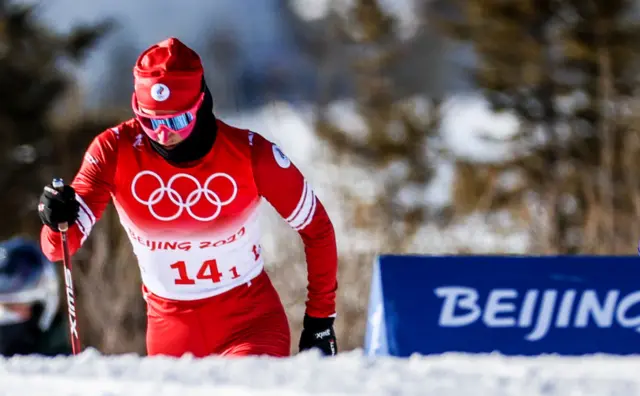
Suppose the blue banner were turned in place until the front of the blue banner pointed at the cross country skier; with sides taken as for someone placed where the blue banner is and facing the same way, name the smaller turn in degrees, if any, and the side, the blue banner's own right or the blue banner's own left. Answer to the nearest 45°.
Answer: approximately 90° to the blue banner's own right

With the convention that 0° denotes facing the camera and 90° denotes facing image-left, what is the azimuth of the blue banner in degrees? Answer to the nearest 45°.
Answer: approximately 0°

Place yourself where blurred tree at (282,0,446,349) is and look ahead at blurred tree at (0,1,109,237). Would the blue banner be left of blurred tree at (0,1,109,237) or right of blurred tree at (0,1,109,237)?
left

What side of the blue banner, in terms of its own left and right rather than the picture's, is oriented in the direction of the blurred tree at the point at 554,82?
back

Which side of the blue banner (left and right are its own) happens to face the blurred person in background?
right
